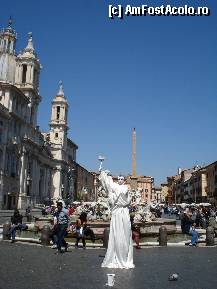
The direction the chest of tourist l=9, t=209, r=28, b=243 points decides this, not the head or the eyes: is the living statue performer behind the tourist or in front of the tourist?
in front

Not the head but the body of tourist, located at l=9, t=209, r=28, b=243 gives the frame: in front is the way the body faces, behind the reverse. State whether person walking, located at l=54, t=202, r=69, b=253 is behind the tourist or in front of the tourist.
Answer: in front

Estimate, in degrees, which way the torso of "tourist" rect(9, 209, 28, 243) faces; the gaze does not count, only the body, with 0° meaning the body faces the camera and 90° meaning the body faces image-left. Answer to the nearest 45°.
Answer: approximately 0°
